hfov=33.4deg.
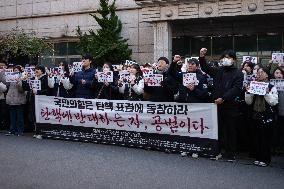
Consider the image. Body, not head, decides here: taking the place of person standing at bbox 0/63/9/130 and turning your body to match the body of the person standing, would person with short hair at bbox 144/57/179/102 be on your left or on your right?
on your left

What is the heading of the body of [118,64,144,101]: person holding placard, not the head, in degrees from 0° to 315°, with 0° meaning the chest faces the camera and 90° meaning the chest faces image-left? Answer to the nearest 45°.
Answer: approximately 45°

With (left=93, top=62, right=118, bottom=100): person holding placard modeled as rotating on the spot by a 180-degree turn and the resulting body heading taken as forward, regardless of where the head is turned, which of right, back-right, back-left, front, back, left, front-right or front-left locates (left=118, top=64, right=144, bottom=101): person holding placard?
right

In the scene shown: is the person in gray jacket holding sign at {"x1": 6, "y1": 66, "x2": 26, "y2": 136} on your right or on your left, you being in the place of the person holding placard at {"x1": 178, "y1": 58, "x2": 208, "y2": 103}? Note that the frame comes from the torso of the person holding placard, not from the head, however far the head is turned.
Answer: on your right

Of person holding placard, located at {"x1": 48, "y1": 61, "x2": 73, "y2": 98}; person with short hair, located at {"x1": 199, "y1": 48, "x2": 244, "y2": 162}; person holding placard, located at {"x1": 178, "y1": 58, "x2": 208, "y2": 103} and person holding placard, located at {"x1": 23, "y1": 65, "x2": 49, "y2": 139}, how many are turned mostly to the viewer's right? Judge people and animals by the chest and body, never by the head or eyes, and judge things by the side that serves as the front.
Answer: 0

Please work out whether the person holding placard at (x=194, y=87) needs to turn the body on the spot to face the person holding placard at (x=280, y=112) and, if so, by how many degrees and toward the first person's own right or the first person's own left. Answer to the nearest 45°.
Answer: approximately 135° to the first person's own left

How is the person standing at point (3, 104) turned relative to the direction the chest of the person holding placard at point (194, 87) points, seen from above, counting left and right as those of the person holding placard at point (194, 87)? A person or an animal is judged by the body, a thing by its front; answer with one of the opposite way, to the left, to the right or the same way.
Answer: the same way

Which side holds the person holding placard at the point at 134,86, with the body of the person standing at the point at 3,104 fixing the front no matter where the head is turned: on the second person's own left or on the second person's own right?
on the second person's own left

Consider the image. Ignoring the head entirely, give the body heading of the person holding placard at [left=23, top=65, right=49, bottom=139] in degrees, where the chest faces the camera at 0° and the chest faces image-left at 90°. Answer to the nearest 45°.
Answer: approximately 45°

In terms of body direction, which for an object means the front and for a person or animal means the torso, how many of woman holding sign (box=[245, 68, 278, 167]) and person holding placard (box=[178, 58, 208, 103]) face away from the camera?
0

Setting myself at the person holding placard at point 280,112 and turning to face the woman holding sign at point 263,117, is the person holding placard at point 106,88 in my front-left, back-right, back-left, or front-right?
front-right

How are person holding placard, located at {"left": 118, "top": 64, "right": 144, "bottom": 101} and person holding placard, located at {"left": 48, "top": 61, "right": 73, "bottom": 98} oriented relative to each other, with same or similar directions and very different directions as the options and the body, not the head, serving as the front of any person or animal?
same or similar directions

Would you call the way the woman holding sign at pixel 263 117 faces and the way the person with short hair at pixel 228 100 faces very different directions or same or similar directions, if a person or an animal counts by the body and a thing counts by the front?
same or similar directions

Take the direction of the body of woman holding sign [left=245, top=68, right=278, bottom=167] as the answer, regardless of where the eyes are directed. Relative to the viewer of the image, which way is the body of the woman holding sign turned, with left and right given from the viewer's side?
facing the viewer and to the left of the viewer

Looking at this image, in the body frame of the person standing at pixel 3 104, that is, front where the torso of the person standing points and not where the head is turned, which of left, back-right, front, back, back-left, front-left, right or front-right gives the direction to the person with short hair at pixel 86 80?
left
